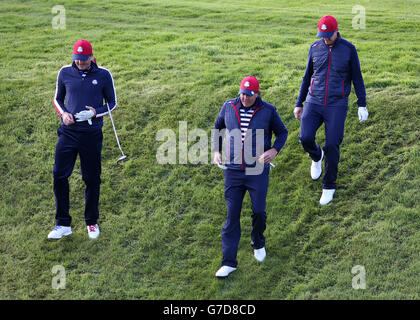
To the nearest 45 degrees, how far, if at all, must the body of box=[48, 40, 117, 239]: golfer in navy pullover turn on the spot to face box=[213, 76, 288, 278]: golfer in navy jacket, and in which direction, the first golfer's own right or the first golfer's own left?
approximately 45° to the first golfer's own left

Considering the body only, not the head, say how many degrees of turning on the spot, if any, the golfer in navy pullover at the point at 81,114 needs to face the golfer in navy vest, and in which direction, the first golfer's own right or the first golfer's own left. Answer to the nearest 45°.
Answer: approximately 90° to the first golfer's own left

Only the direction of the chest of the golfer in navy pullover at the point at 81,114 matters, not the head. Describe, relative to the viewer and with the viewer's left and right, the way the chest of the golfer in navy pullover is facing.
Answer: facing the viewer

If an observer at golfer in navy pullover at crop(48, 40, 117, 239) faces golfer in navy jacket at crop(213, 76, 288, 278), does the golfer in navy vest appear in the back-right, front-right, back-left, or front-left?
front-left

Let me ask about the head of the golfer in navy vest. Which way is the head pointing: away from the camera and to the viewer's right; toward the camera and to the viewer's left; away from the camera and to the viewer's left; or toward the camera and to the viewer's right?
toward the camera and to the viewer's left

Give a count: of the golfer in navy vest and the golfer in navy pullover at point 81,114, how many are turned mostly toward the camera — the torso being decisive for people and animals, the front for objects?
2

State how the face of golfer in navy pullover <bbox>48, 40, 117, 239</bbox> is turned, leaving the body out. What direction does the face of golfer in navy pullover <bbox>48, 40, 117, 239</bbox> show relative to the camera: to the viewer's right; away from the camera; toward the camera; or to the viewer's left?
toward the camera

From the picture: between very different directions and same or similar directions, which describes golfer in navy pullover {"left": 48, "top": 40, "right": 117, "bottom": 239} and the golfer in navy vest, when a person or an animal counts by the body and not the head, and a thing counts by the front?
same or similar directions

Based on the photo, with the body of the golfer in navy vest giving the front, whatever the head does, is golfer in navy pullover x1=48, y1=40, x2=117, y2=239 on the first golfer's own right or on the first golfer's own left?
on the first golfer's own right

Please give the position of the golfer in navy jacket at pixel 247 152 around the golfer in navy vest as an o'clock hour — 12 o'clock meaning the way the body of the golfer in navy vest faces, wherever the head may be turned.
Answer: The golfer in navy jacket is roughly at 1 o'clock from the golfer in navy vest.

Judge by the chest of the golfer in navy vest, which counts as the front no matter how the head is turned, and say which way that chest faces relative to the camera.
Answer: toward the camera
